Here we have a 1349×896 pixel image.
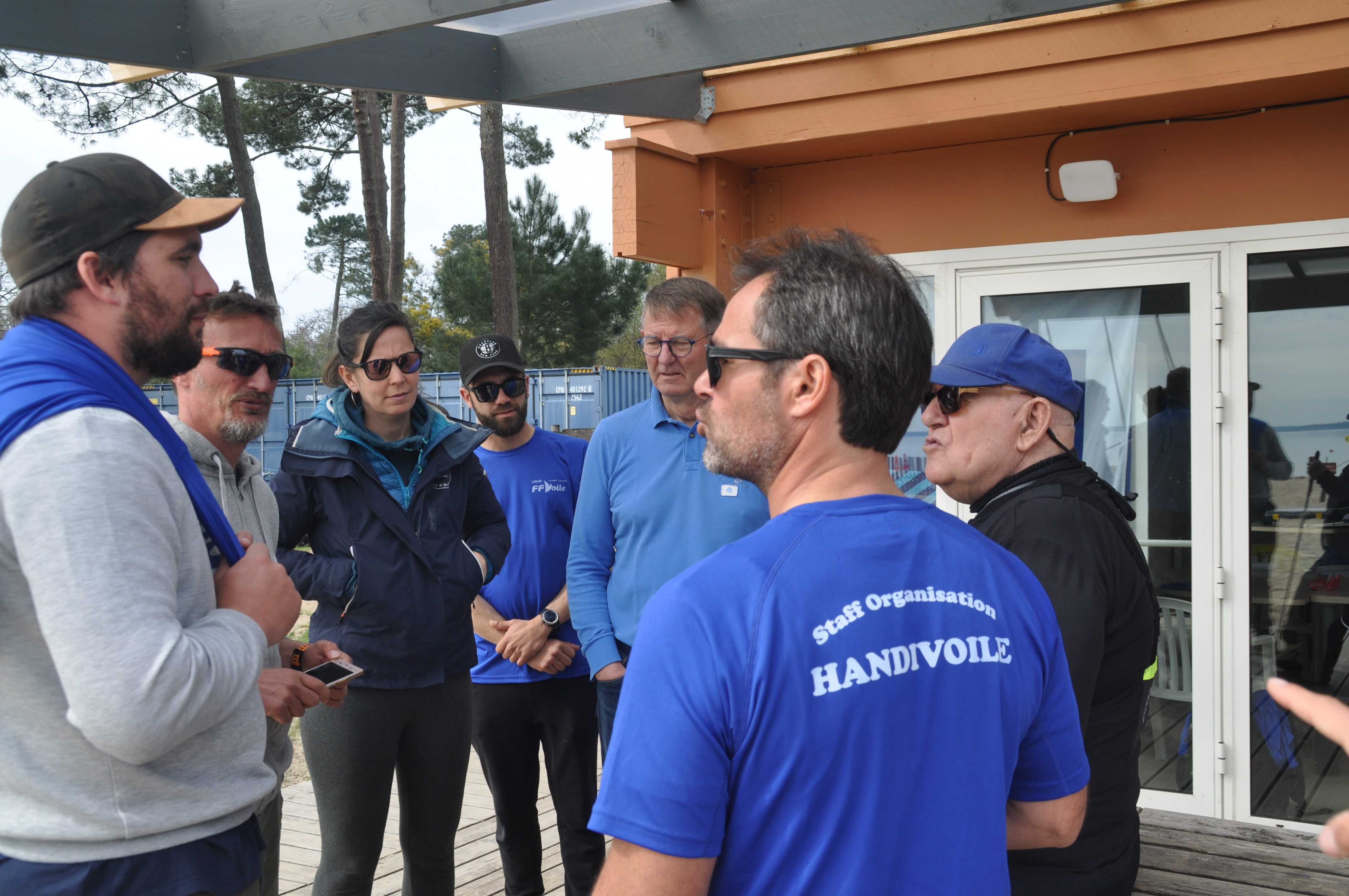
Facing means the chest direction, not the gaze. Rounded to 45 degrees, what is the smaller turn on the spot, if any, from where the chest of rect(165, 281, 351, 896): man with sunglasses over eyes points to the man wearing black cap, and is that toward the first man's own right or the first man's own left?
approximately 90° to the first man's own left

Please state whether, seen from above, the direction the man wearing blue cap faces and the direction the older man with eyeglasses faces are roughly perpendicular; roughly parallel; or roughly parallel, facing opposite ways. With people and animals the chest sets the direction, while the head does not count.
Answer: roughly perpendicular

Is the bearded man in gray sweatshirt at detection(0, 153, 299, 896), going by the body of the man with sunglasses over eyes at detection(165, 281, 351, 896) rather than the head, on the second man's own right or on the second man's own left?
on the second man's own right

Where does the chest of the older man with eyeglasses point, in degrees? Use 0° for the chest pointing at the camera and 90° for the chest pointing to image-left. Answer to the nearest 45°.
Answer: approximately 0°

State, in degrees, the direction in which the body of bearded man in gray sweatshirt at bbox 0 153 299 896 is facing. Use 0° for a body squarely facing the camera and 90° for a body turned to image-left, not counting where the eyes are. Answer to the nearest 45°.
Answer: approximately 270°

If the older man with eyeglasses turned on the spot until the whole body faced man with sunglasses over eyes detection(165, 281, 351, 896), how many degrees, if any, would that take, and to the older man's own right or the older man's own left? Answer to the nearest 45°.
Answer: approximately 45° to the older man's own right

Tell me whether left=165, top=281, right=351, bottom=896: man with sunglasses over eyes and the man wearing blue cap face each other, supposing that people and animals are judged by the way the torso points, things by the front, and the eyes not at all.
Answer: yes

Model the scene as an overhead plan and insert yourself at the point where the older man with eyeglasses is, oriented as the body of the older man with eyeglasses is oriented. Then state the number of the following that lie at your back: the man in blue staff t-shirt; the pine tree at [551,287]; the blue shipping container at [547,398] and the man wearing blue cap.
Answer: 2

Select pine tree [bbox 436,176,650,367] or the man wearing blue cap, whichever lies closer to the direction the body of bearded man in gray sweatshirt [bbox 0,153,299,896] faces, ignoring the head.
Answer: the man wearing blue cap
